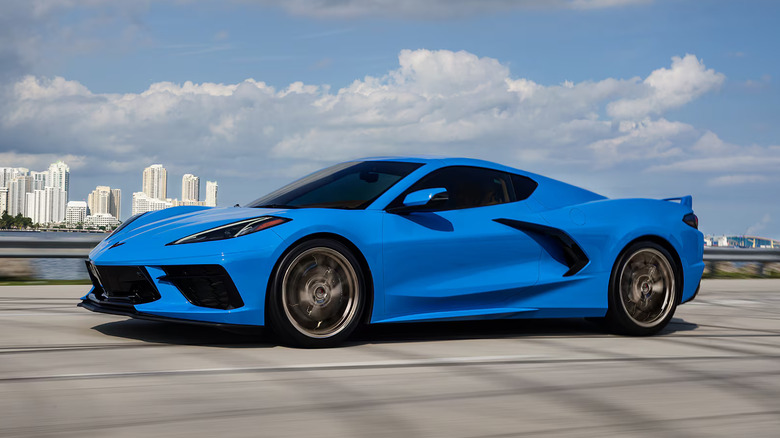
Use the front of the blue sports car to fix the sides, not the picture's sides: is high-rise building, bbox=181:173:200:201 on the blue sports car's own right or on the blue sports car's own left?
on the blue sports car's own right

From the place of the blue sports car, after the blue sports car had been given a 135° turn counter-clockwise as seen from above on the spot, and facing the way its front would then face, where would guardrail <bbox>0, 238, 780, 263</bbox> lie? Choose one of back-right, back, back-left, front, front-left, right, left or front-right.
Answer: back-left

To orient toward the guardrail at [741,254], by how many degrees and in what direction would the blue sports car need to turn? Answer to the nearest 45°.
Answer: approximately 180°

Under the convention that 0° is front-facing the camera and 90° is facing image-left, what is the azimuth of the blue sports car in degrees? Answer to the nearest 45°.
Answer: approximately 45°

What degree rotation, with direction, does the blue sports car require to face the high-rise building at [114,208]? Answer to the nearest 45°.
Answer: approximately 90° to its right

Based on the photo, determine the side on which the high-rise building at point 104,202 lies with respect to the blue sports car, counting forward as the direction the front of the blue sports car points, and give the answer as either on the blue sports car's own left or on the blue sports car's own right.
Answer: on the blue sports car's own right
